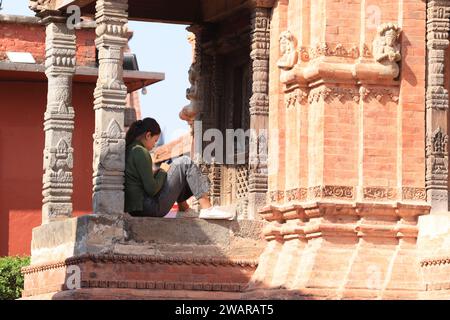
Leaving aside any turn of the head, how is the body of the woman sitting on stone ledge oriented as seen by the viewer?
to the viewer's right

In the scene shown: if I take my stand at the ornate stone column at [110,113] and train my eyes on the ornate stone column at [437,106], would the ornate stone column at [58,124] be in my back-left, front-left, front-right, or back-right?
back-left

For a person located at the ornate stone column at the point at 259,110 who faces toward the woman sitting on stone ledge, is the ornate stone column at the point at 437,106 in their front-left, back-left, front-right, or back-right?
back-left

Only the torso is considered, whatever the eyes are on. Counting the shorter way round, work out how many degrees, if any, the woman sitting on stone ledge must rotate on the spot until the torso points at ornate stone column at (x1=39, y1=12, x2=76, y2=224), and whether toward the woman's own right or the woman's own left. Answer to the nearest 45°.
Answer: approximately 135° to the woman's own left
